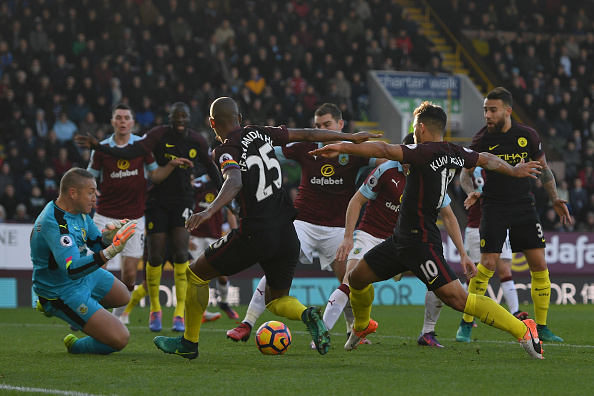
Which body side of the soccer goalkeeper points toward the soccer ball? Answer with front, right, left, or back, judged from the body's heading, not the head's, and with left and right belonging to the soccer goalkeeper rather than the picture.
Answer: front

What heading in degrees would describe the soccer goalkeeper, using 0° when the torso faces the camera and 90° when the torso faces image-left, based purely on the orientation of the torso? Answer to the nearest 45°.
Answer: approximately 270°
